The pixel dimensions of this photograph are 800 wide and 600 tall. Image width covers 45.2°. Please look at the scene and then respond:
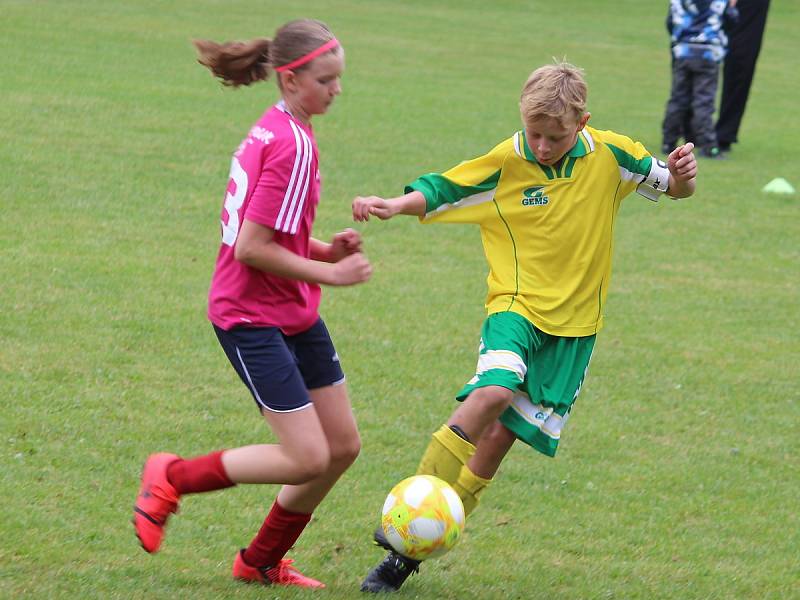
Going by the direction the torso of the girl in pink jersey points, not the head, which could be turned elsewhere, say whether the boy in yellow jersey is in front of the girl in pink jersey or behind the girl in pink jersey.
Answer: in front

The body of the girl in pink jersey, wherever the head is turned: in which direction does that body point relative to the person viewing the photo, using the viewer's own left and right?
facing to the right of the viewer

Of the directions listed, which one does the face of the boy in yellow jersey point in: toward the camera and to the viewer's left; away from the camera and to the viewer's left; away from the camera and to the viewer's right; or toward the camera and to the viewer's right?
toward the camera and to the viewer's left
